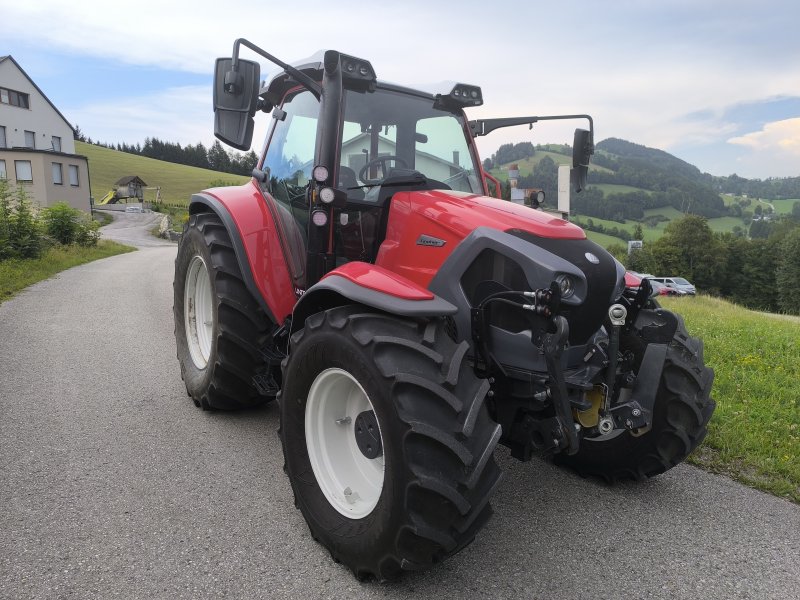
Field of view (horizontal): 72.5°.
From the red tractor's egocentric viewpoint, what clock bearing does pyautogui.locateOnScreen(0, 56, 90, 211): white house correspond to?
The white house is roughly at 6 o'clock from the red tractor.

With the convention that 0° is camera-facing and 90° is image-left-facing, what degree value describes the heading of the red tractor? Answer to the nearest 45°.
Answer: approximately 315°
